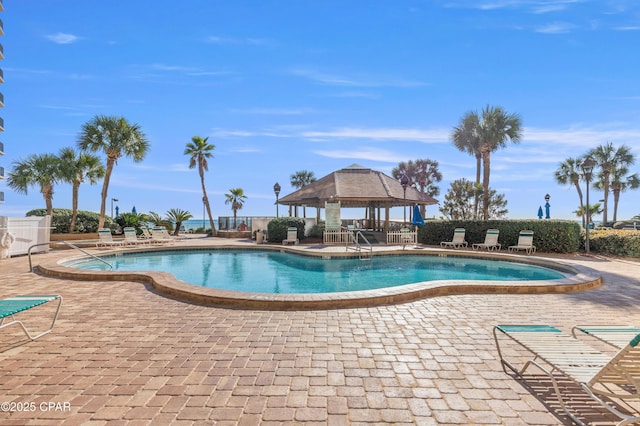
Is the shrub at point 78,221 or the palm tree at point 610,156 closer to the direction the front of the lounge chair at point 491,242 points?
the shrub

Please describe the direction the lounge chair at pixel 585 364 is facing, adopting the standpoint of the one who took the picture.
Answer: facing away from the viewer and to the left of the viewer

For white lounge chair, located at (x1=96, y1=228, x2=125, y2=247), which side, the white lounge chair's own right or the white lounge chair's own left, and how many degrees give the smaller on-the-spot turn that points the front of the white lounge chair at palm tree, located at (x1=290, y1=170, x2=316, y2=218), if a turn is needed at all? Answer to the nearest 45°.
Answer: approximately 90° to the white lounge chair's own left

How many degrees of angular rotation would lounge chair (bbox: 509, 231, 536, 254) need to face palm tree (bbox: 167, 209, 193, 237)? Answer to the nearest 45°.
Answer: approximately 45° to its right

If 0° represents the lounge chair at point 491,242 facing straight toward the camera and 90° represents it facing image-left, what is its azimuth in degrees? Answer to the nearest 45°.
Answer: approximately 45°

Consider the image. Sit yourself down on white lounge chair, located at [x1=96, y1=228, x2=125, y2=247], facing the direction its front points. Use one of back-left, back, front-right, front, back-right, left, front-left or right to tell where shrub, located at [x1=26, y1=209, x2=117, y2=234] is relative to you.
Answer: back-left
